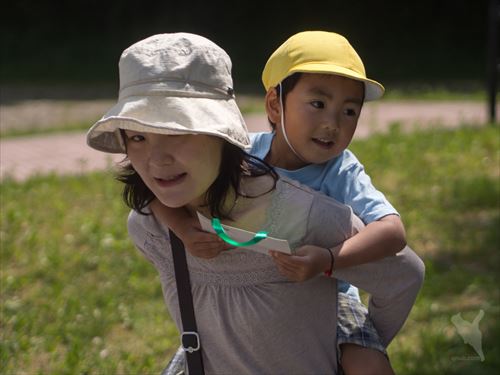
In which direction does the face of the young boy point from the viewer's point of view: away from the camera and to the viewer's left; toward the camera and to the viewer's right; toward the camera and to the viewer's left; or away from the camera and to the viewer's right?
toward the camera and to the viewer's right

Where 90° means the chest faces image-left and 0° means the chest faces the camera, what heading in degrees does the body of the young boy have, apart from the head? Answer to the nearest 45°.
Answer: approximately 0°

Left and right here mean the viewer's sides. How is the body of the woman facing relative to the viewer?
facing the viewer and to the left of the viewer
